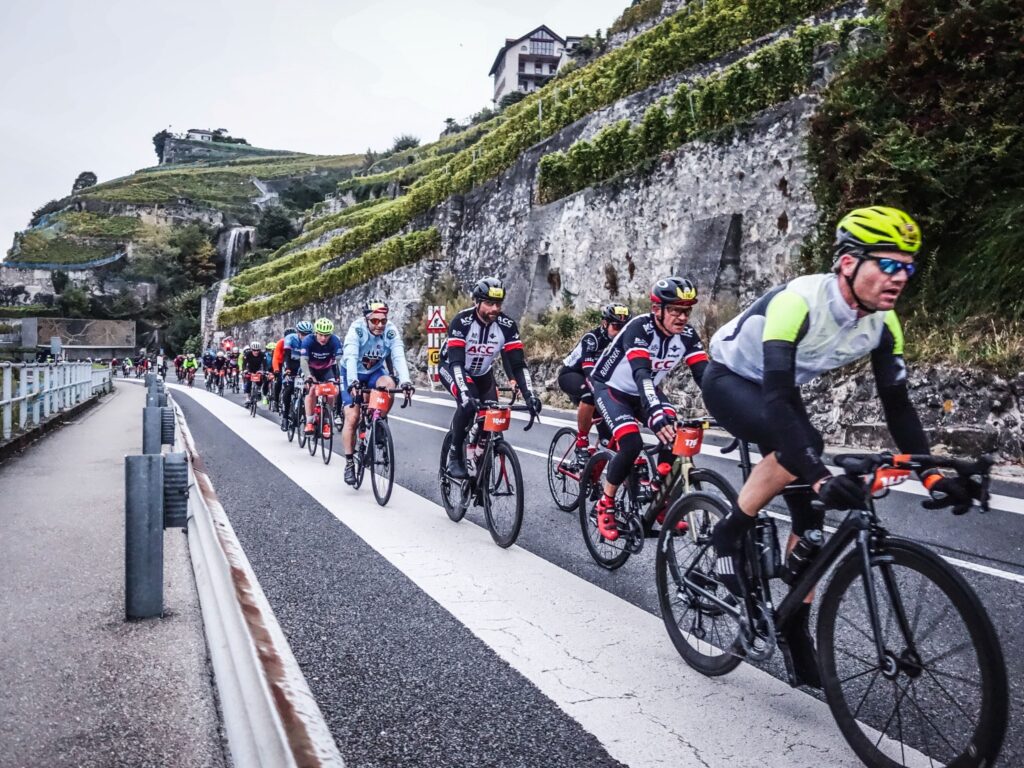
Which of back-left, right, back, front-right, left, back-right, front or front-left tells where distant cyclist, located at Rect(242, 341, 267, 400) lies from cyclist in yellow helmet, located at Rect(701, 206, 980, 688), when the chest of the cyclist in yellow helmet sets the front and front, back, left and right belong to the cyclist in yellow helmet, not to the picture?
back

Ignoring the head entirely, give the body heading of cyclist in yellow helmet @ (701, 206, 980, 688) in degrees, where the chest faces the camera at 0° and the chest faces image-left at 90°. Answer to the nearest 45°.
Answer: approximately 315°

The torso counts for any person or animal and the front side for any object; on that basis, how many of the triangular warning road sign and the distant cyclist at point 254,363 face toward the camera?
2

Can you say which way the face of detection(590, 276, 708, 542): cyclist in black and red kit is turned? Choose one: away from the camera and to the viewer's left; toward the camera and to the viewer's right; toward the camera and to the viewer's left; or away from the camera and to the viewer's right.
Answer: toward the camera and to the viewer's right

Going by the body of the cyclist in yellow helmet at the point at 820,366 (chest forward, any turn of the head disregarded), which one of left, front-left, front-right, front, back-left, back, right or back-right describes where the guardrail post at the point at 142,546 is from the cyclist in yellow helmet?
back-right

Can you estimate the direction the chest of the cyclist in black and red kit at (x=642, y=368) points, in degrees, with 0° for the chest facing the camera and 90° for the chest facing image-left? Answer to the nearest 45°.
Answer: approximately 315°

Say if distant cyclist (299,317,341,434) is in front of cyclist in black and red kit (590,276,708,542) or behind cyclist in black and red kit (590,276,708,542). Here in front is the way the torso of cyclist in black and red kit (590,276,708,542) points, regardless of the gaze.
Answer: behind

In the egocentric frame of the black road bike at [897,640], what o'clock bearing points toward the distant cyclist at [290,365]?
The distant cyclist is roughly at 6 o'clock from the black road bike.

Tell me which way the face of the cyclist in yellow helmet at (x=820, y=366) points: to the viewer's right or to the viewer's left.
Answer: to the viewer's right

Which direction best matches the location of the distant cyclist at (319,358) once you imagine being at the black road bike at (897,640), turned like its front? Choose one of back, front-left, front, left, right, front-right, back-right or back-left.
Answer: back

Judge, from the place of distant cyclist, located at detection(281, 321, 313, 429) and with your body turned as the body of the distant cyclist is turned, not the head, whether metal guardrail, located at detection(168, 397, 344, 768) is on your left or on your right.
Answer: on your right

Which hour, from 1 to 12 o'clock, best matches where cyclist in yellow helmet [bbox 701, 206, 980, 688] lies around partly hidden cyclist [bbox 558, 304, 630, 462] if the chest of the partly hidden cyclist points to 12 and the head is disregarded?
The cyclist in yellow helmet is roughly at 1 o'clock from the partly hidden cyclist.
